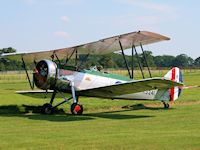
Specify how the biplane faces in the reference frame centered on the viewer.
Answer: facing the viewer and to the left of the viewer
